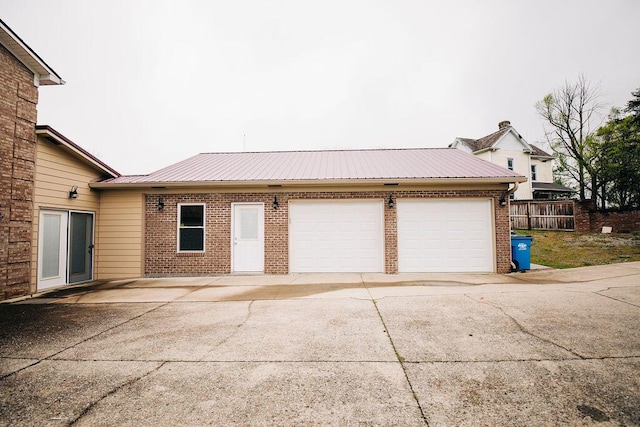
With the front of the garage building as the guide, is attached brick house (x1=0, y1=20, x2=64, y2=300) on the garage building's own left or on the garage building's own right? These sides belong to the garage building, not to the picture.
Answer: on the garage building's own right

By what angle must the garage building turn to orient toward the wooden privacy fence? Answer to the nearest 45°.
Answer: approximately 135° to its left

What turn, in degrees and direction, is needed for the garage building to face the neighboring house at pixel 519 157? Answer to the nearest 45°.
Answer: approximately 135° to its left

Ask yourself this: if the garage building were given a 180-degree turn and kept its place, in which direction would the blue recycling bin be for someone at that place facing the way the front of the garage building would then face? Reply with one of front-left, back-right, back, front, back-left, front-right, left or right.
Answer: right

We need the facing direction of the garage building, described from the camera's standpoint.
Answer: facing the viewer
